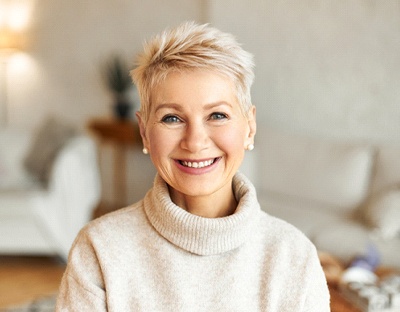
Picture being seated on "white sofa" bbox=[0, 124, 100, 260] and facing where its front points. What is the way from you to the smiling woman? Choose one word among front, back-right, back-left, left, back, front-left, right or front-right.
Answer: front

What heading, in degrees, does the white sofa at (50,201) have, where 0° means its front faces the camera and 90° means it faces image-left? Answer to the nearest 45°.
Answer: approximately 0°

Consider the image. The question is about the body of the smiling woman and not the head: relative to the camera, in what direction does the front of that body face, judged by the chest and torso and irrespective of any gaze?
toward the camera

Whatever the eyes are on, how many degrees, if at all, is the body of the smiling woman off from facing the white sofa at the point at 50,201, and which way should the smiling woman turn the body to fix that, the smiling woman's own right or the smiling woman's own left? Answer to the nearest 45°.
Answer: approximately 180°

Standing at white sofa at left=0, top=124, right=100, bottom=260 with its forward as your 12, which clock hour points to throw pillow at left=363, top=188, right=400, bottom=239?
The throw pillow is roughly at 10 o'clock from the white sofa.

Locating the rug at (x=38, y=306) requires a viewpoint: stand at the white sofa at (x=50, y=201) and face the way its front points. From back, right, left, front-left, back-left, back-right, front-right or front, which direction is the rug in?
front

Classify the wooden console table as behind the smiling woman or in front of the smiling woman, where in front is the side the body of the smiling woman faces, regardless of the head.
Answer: behind

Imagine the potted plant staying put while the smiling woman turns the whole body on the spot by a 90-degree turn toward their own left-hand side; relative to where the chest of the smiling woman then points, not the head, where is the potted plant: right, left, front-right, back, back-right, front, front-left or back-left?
left

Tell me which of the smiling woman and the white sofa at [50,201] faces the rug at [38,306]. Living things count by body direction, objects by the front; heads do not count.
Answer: the white sofa

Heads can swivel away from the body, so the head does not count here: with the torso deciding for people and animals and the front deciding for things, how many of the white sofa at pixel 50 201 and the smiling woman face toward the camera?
2
